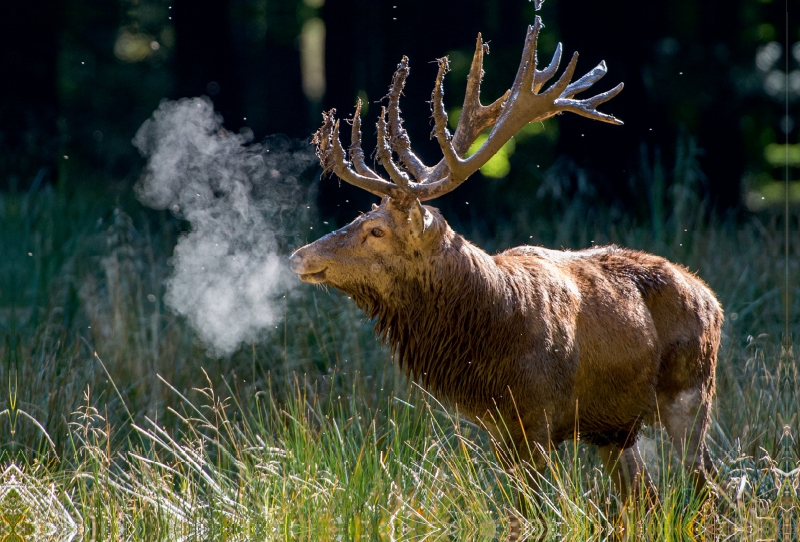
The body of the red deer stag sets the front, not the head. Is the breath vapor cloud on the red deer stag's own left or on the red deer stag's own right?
on the red deer stag's own right

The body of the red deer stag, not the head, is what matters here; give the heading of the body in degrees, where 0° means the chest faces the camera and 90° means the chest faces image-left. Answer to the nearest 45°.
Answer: approximately 90°
